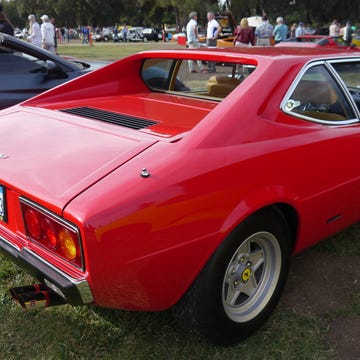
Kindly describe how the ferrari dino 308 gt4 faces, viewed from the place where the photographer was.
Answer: facing away from the viewer and to the right of the viewer

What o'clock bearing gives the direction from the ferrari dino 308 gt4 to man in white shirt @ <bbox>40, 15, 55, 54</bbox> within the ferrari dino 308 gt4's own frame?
The man in white shirt is roughly at 10 o'clock from the ferrari dino 308 gt4.

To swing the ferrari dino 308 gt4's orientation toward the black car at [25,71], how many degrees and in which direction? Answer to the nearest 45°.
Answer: approximately 90° to its left

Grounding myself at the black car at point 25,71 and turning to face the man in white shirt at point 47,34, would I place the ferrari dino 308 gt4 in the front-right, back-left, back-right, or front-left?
back-right
